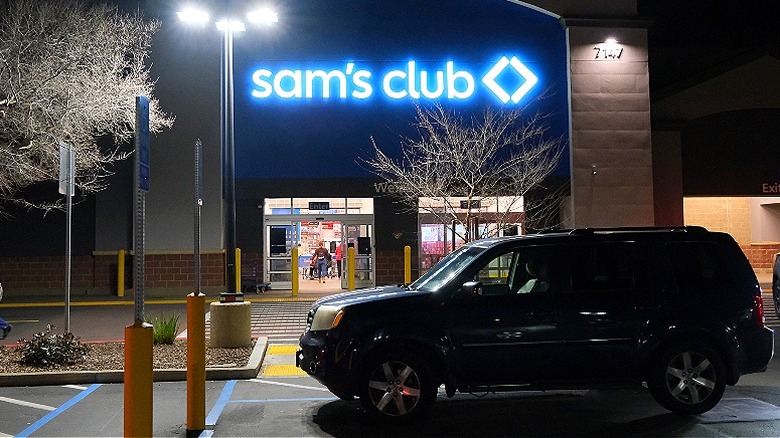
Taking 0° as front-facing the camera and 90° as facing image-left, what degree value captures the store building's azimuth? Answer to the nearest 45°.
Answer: approximately 0°

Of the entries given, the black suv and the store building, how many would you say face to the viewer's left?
1

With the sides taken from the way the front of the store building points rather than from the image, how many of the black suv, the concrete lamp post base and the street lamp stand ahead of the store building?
3

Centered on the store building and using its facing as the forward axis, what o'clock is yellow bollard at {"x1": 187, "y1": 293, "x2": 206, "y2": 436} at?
The yellow bollard is roughly at 12 o'clock from the store building.

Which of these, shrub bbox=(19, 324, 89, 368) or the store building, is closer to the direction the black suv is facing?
the shrub

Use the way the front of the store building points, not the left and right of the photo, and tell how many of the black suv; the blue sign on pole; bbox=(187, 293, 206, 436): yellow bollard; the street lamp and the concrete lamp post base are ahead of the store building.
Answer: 5

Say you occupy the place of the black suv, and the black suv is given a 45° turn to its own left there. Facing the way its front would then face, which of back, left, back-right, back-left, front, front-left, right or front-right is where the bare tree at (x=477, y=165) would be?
back-right

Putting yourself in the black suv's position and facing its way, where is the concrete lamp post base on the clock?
The concrete lamp post base is roughly at 1 o'clock from the black suv.

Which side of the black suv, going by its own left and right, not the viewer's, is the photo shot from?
left

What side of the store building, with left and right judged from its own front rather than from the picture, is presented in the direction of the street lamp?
front

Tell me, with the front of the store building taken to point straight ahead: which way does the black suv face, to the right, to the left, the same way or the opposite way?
to the right

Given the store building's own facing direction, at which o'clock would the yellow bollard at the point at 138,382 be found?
The yellow bollard is roughly at 12 o'clock from the store building.

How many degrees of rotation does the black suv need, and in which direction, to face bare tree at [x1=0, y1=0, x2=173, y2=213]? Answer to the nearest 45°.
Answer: approximately 45° to its right

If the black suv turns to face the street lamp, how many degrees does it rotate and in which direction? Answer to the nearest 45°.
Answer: approximately 45° to its right

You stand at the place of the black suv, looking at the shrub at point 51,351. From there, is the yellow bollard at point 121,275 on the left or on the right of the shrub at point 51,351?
right
